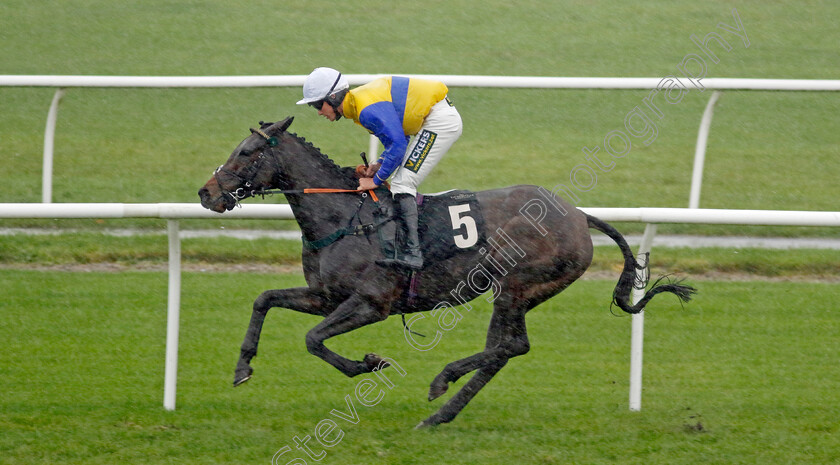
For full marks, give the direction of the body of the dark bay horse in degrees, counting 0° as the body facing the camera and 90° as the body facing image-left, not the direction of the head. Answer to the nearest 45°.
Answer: approximately 90°

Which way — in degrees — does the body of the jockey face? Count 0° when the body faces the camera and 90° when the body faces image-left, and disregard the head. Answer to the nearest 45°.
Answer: approximately 90°
